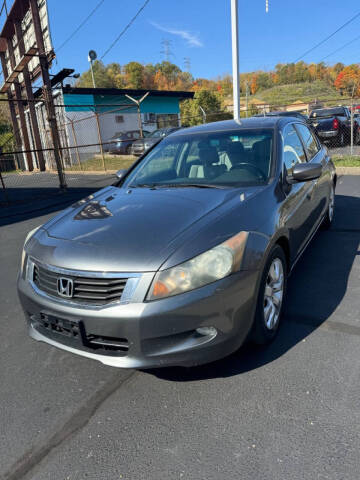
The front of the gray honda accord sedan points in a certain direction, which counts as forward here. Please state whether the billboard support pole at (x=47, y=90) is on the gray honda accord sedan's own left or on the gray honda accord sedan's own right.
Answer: on the gray honda accord sedan's own right

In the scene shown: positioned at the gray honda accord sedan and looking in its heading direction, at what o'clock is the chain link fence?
The chain link fence is roughly at 4 o'clock from the gray honda accord sedan.

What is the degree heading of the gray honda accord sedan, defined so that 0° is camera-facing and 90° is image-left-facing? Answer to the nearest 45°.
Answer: approximately 45°

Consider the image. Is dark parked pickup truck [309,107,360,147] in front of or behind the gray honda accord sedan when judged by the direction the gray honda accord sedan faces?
behind
